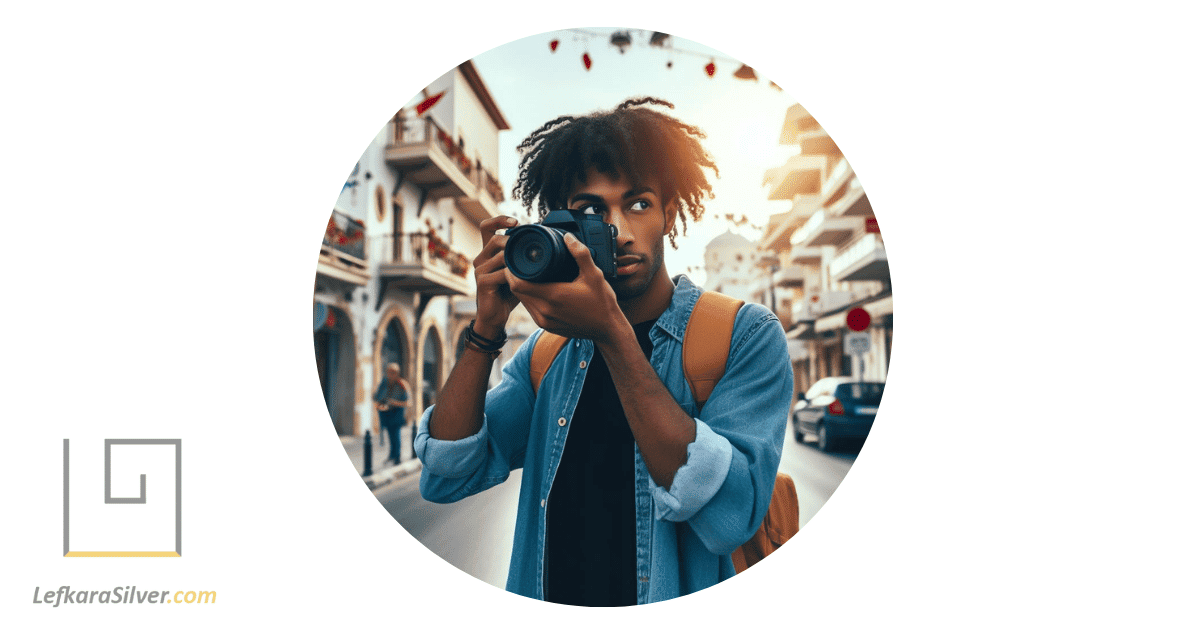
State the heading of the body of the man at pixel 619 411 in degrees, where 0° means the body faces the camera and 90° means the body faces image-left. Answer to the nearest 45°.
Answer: approximately 45°

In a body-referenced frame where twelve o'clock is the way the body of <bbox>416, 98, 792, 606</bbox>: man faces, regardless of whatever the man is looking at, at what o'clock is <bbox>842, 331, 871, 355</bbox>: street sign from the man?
The street sign is roughly at 7 o'clock from the man.

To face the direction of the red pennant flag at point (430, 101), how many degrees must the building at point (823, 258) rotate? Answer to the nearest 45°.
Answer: approximately 45° to its left

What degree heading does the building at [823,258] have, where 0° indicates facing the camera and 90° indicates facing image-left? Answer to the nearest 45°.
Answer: approximately 45°
